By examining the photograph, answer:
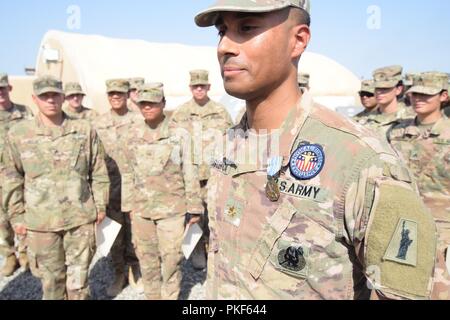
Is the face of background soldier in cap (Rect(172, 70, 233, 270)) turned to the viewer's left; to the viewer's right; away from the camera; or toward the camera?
toward the camera

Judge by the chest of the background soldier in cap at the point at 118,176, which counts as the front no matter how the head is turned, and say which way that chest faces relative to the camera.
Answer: toward the camera

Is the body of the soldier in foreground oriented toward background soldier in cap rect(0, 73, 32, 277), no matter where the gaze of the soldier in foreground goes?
no

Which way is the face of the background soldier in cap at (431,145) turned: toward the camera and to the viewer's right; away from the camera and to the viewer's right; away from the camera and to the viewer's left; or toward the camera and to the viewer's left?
toward the camera and to the viewer's left

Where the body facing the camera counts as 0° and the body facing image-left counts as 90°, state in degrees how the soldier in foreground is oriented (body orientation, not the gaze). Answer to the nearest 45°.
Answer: approximately 45°

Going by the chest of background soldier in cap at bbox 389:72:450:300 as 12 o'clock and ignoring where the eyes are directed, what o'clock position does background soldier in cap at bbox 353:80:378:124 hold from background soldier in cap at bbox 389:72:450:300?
background soldier in cap at bbox 353:80:378:124 is roughly at 4 o'clock from background soldier in cap at bbox 389:72:450:300.

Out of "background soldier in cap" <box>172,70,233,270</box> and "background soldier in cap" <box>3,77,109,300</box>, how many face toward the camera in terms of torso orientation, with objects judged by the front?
2

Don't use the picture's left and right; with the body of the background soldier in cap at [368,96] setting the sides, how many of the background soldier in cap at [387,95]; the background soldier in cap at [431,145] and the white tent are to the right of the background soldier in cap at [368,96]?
1

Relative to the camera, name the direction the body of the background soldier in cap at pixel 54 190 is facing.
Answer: toward the camera

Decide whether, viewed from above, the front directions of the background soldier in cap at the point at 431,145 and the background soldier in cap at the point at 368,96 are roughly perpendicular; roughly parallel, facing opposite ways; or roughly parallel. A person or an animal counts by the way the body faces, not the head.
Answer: roughly parallel

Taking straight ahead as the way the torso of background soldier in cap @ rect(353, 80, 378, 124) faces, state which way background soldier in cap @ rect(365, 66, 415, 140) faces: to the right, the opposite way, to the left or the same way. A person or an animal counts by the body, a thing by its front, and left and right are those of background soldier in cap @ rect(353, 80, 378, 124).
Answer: the same way

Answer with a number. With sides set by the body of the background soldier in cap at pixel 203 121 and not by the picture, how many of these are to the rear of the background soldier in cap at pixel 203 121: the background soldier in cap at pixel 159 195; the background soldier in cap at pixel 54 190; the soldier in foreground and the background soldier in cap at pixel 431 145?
0

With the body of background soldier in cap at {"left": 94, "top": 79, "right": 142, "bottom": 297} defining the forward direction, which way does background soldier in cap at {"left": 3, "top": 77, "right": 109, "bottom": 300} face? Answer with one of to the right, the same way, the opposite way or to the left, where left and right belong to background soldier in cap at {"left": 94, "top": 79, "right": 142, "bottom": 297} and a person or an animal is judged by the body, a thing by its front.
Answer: the same way

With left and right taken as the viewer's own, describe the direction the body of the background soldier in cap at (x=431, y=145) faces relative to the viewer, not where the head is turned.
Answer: facing the viewer and to the left of the viewer

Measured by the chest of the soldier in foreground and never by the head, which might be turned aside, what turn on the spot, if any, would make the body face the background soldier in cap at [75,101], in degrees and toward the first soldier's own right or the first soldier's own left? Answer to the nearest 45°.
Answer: approximately 90° to the first soldier's own right

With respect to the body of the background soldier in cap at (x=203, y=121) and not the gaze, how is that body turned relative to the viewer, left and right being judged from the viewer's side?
facing the viewer

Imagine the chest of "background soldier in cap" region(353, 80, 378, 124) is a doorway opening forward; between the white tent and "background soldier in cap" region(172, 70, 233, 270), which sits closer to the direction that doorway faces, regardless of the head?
the background soldier in cap

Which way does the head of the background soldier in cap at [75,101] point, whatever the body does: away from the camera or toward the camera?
toward the camera
